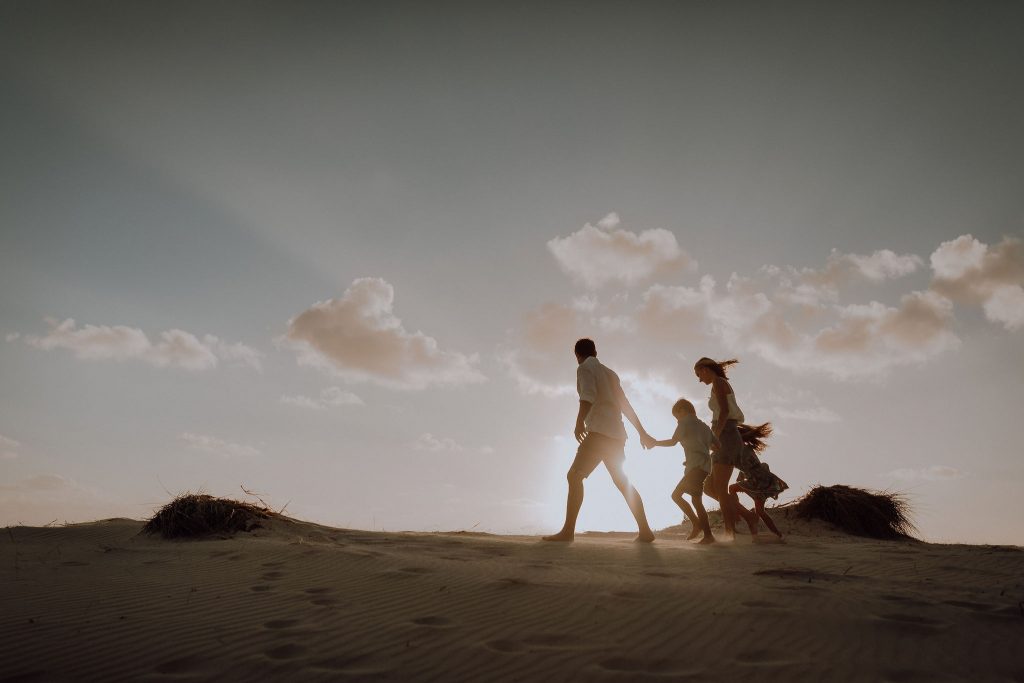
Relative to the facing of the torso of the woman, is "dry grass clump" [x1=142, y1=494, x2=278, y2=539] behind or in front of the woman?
in front

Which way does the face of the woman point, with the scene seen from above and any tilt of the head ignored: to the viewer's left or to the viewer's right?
to the viewer's left

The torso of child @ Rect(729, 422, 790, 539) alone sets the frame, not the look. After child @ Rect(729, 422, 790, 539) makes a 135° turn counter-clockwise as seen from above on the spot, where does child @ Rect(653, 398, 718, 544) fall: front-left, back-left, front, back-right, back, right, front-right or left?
right

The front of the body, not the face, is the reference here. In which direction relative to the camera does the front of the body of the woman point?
to the viewer's left

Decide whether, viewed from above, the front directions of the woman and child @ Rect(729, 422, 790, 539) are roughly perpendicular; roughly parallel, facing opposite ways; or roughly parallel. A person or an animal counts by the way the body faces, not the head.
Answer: roughly parallel

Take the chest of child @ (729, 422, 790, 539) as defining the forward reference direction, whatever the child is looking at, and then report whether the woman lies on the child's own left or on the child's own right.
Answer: on the child's own left

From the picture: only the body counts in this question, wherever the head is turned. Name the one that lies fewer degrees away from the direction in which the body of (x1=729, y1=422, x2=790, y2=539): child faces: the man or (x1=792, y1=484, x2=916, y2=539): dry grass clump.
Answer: the man

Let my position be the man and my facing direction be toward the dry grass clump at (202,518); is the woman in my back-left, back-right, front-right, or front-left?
back-right

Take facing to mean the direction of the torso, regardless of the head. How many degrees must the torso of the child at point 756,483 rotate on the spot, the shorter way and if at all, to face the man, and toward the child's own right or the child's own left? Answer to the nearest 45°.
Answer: approximately 45° to the child's own left

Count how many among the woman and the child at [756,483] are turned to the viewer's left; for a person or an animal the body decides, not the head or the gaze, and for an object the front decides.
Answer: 2

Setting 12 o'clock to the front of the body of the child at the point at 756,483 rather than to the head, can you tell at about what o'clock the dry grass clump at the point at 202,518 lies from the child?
The dry grass clump is roughly at 11 o'clock from the child.

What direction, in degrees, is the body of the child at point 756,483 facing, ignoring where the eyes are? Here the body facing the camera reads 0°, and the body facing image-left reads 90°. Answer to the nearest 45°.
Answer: approximately 90°
